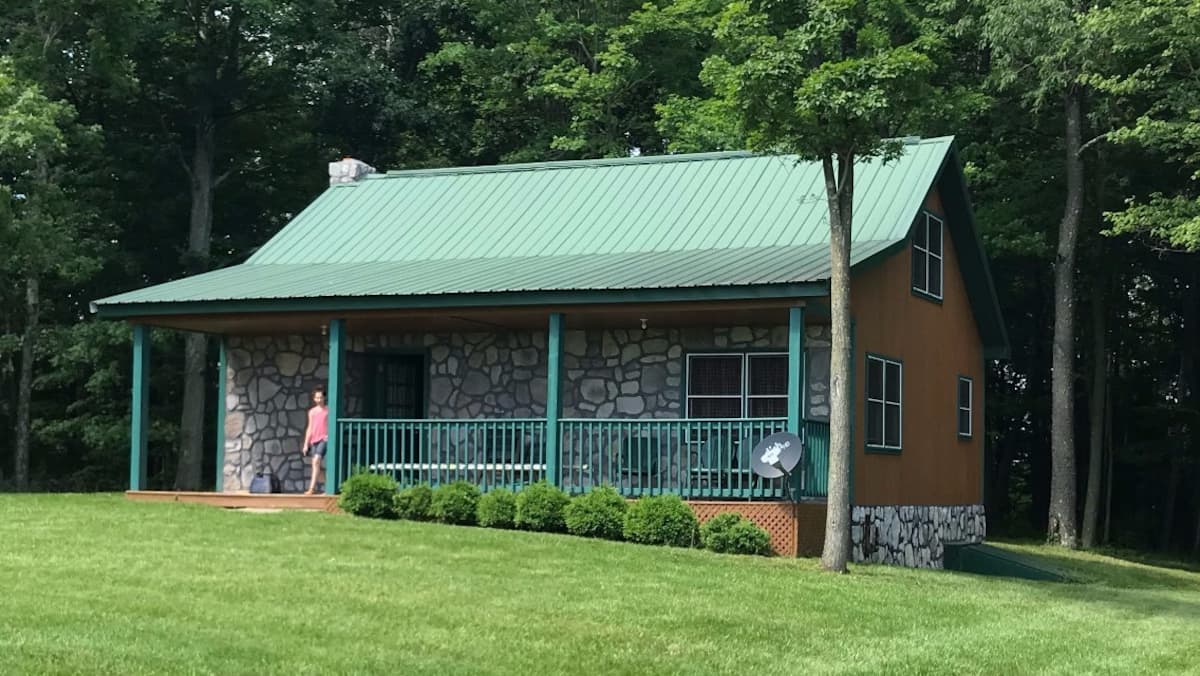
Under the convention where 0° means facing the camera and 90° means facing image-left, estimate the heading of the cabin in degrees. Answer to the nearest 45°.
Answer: approximately 0°

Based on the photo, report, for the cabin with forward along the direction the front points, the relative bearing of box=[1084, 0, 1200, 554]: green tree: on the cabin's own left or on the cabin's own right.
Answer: on the cabin's own left

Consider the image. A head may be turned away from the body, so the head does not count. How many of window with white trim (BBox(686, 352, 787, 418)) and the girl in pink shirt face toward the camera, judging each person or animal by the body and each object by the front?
2

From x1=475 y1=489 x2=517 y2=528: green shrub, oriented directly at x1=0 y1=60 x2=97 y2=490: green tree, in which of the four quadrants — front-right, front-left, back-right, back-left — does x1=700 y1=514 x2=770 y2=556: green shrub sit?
back-right

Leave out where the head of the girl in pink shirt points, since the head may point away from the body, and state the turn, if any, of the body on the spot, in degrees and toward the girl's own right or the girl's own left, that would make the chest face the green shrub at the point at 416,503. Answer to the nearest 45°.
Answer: approximately 45° to the girl's own left

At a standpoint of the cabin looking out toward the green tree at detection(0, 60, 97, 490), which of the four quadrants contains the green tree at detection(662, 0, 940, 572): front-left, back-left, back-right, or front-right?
back-left

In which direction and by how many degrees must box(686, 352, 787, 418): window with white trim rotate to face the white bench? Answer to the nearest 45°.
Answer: approximately 90° to its right

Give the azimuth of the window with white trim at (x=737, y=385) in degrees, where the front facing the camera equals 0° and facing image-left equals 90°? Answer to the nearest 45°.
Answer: approximately 0°

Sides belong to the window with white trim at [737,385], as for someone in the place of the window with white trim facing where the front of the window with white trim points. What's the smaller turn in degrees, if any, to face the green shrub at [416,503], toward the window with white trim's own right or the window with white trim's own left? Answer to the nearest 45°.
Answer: approximately 45° to the window with white trim's own right

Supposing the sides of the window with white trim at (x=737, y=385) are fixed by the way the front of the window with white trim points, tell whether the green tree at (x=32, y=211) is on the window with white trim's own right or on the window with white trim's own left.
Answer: on the window with white trim's own right

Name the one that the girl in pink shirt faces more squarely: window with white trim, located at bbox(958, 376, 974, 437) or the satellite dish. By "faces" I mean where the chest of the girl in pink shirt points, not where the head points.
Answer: the satellite dish

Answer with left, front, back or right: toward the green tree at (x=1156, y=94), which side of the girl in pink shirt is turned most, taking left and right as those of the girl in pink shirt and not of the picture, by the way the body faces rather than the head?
left
